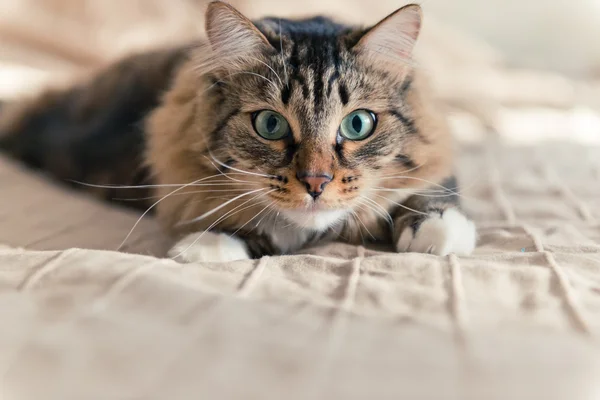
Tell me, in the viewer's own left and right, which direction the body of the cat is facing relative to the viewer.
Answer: facing the viewer and to the right of the viewer
